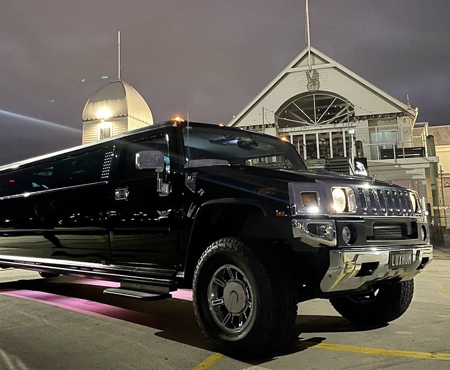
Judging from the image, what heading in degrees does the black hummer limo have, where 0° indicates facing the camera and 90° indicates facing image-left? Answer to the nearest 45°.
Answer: approximately 315°

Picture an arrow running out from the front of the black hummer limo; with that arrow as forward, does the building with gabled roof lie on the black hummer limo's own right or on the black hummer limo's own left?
on the black hummer limo's own left
